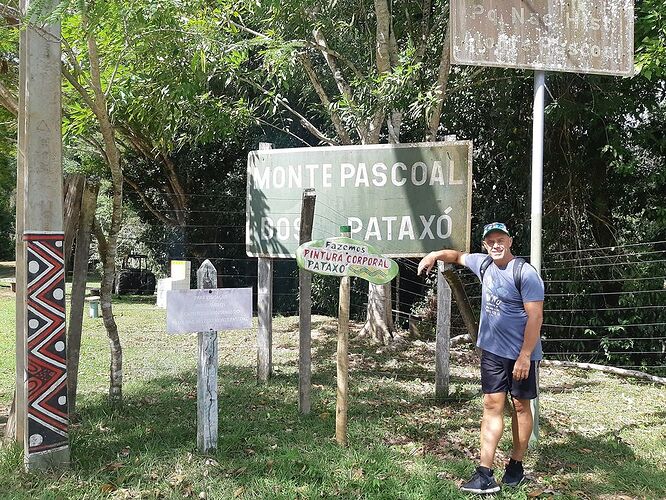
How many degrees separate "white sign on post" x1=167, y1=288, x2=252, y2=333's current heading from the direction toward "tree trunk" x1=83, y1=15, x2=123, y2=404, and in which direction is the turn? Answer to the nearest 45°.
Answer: approximately 135° to its right

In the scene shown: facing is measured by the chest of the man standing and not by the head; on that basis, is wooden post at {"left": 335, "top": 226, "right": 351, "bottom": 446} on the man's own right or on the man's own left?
on the man's own right

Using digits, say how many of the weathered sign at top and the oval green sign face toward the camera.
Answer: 2

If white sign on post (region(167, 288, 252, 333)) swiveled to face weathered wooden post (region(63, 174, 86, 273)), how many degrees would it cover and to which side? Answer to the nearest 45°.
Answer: approximately 135° to its right

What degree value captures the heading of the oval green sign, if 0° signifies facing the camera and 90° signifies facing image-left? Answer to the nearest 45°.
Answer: approximately 0°

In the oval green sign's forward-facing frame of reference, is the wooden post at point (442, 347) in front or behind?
behind
